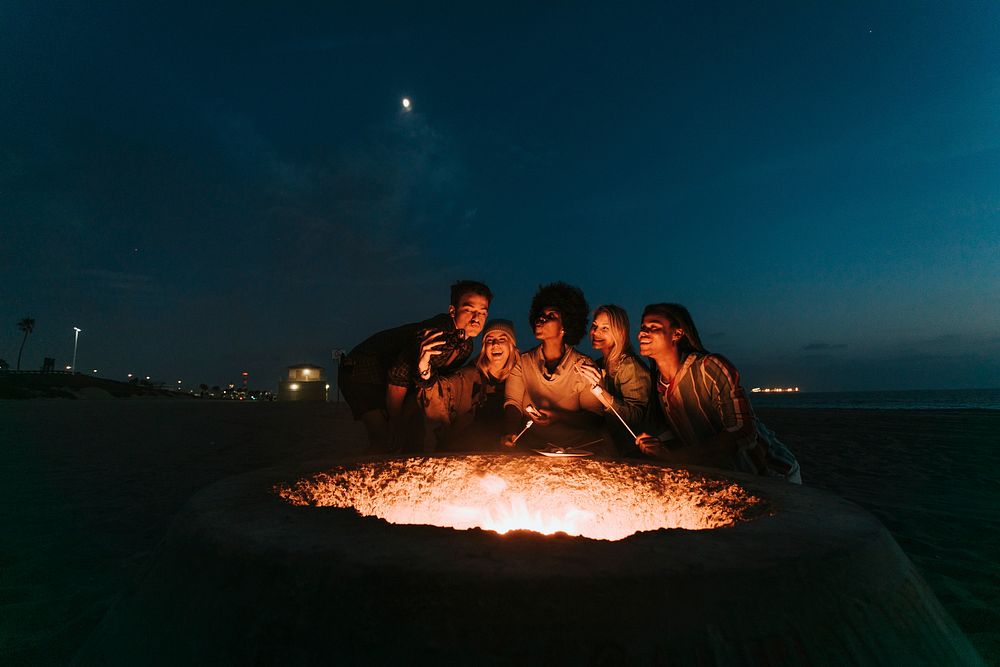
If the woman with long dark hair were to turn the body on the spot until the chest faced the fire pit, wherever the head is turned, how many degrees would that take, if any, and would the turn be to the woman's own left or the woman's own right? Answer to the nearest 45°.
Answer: approximately 45° to the woman's own left

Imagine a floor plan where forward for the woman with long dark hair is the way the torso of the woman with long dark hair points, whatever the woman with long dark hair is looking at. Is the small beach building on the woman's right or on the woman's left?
on the woman's right

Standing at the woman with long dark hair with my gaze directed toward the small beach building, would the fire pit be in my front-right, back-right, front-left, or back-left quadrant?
back-left

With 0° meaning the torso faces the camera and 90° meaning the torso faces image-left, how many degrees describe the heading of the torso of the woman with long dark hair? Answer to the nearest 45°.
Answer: approximately 45°
